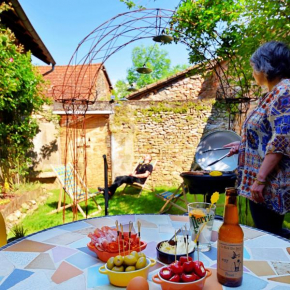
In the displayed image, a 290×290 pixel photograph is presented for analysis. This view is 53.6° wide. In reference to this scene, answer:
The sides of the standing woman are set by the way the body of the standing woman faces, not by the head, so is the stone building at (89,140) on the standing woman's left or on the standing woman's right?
on the standing woman's right

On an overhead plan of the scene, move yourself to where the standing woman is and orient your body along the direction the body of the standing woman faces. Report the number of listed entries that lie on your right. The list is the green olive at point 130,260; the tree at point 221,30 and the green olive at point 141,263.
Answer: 1

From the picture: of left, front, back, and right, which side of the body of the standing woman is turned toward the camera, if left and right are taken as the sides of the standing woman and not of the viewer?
left

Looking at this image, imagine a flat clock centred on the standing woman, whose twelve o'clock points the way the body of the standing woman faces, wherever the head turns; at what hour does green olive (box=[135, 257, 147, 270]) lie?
The green olive is roughly at 10 o'clock from the standing woman.

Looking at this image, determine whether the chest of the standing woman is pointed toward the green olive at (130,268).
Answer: no

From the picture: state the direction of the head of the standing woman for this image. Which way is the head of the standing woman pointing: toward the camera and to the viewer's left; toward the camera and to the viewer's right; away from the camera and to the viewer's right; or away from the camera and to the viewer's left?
away from the camera and to the viewer's left

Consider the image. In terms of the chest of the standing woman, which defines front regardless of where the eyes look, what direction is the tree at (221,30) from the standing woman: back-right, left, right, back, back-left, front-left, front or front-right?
right

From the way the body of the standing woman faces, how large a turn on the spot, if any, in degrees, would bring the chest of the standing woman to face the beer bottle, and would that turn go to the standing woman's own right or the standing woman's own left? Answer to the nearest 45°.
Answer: approximately 90° to the standing woman's own left

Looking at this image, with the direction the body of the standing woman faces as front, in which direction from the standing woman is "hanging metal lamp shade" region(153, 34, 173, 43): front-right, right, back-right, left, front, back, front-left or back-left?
front-right

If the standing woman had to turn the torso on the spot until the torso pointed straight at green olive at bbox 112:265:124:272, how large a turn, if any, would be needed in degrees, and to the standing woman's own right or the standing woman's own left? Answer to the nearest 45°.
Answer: approximately 45° to the standing woman's own left

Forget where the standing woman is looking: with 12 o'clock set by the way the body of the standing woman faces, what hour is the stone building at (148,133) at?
The stone building is roughly at 2 o'clock from the standing woman.

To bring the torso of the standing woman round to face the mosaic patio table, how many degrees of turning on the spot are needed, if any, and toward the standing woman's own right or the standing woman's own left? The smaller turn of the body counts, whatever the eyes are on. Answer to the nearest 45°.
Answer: approximately 45° to the standing woman's own left

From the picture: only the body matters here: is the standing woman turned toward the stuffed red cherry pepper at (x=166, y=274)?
no

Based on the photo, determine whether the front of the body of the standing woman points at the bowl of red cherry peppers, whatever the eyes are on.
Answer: no
